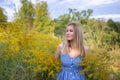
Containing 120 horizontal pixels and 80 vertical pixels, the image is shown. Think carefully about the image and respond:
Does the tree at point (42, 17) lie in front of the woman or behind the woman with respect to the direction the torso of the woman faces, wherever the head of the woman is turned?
behind

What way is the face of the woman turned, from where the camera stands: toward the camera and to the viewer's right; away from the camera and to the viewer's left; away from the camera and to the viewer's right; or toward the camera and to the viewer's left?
toward the camera and to the viewer's left

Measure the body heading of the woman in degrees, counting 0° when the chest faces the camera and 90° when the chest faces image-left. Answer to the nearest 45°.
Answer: approximately 0°
